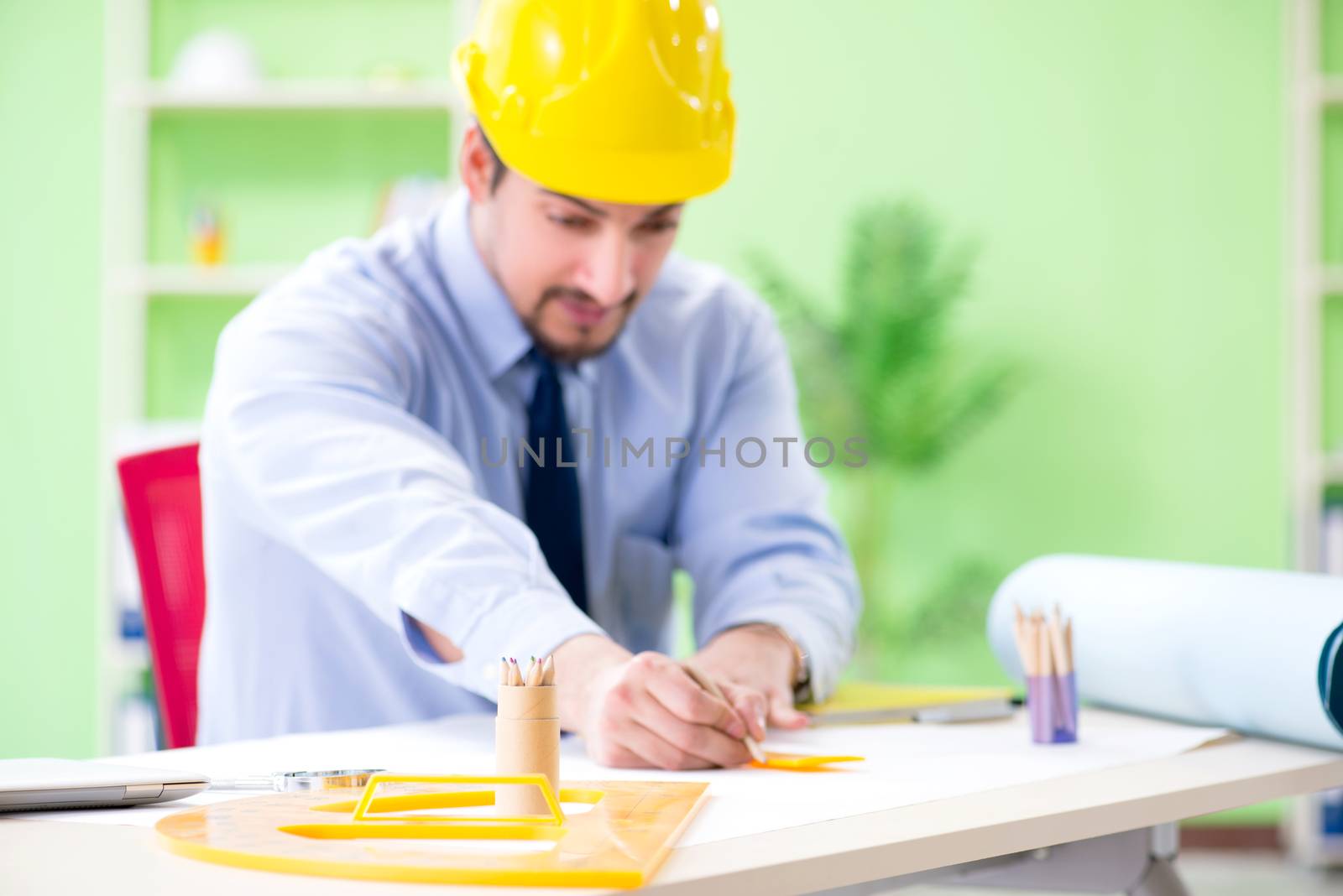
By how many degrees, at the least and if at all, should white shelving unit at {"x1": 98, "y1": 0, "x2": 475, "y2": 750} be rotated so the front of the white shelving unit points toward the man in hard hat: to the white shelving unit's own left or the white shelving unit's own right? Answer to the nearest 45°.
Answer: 0° — it already faces them

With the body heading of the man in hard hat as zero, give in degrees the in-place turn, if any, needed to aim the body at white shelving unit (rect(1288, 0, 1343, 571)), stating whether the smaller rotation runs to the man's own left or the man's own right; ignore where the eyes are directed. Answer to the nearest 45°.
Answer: approximately 90° to the man's own left

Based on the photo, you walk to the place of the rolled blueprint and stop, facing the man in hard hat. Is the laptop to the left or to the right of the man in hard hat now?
left

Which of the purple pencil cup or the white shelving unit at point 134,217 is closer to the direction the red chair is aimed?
the purple pencil cup

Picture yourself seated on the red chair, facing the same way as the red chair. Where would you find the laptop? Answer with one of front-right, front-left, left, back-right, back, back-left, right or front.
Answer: front-right

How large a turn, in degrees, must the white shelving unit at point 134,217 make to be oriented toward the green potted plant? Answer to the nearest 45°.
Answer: approximately 90° to its left

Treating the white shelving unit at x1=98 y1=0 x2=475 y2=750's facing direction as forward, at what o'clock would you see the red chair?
The red chair is roughly at 12 o'clock from the white shelving unit.

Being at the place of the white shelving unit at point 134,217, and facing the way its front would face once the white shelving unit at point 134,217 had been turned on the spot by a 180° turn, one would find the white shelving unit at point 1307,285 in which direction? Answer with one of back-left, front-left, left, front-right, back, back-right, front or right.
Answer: right

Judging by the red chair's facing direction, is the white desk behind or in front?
in front

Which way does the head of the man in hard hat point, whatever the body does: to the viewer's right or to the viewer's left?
to the viewer's right

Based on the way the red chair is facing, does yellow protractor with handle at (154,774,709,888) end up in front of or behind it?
in front

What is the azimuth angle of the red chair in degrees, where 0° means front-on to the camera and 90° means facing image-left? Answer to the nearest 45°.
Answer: approximately 315°

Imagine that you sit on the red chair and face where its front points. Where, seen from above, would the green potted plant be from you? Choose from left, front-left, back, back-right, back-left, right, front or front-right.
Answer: left

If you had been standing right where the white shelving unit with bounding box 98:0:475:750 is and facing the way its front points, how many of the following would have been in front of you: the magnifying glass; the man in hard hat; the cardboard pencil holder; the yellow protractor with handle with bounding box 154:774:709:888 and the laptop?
5

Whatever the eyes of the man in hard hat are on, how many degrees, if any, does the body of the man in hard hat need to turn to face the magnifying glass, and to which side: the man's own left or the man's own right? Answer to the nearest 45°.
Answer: approximately 45° to the man's own right

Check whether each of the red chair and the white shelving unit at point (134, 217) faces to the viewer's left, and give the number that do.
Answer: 0
